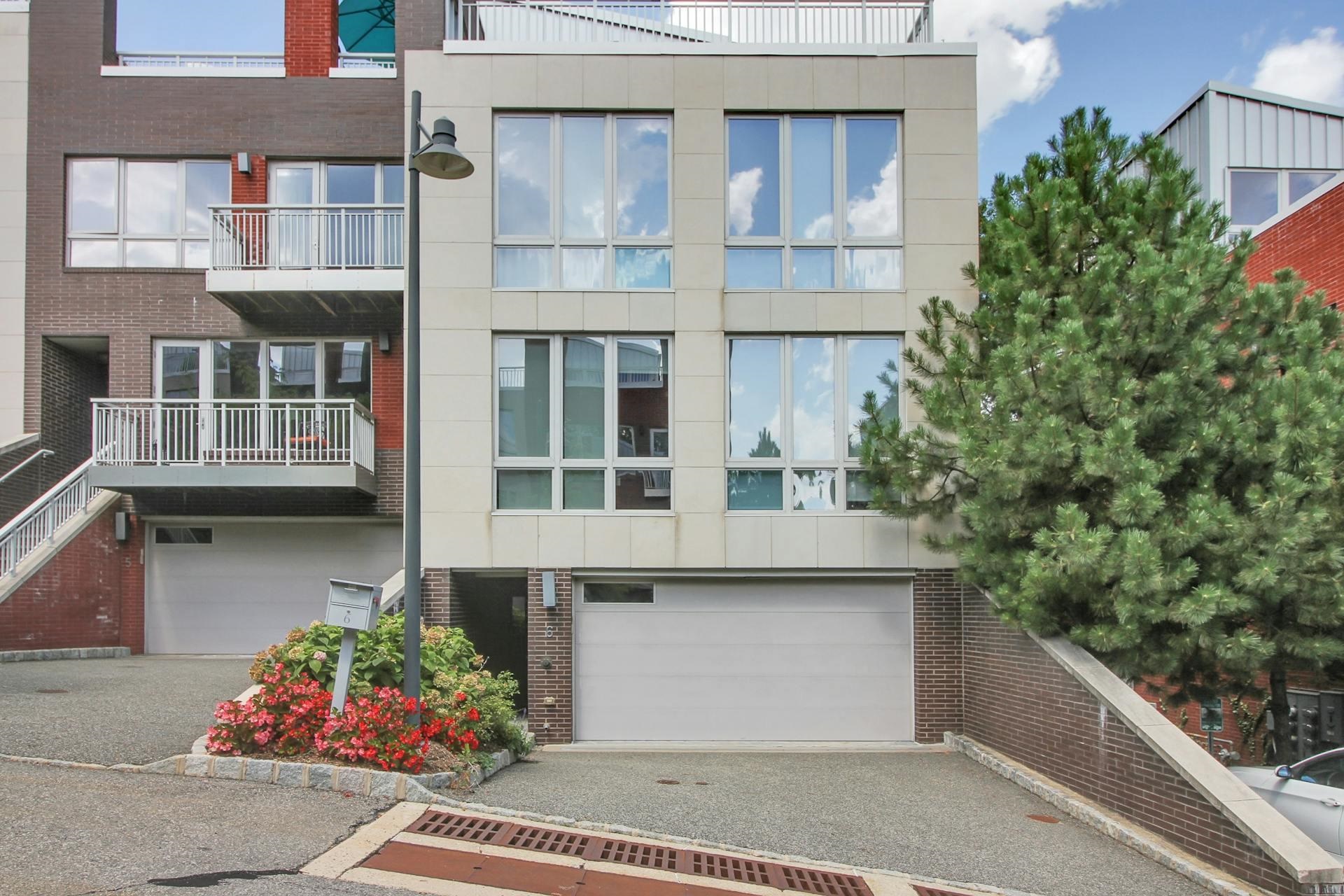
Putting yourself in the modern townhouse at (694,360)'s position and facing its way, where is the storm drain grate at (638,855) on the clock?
The storm drain grate is roughly at 12 o'clock from the modern townhouse.

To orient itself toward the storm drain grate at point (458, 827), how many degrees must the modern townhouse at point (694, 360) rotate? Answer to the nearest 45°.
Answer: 0° — it already faces it

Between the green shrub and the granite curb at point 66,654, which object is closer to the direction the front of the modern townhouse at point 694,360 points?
the green shrub

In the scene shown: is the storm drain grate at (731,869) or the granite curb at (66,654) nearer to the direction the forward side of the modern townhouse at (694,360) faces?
the storm drain grate

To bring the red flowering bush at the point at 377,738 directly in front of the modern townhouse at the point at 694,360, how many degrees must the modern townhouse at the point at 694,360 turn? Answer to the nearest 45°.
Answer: approximately 45° to its right

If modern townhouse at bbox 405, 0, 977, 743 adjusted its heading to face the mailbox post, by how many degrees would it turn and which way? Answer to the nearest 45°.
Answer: approximately 45° to its right

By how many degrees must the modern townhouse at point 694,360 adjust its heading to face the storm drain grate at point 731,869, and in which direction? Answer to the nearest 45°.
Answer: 0° — it already faces it

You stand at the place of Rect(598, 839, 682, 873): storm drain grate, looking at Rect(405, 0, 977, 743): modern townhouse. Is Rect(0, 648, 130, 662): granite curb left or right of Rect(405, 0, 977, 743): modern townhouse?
left

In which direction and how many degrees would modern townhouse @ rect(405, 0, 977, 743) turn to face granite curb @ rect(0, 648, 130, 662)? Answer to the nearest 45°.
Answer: approximately 90° to its right

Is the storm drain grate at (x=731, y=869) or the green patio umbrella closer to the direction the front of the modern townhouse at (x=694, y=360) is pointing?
the storm drain grate

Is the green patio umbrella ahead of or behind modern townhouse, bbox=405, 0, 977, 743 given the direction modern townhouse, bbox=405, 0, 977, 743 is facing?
behind

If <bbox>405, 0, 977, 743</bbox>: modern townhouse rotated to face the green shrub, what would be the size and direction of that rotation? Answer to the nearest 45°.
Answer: approximately 45° to its right

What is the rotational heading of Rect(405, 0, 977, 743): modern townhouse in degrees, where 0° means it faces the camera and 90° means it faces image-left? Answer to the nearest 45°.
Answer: approximately 0°
